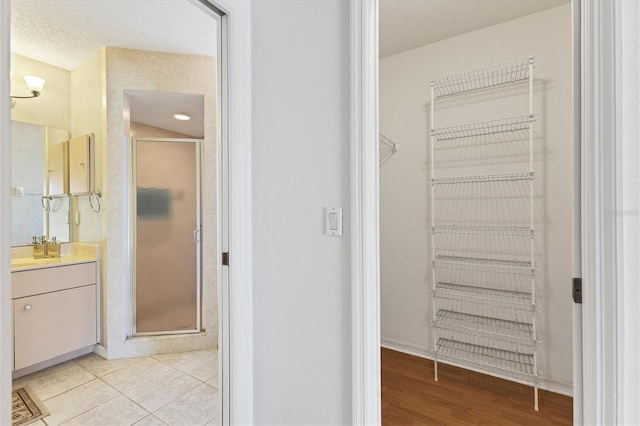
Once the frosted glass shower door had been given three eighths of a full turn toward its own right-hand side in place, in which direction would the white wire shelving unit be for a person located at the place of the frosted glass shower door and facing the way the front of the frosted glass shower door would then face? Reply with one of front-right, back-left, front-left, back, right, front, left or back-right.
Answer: back

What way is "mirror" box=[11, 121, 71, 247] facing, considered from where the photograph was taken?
facing the viewer and to the right of the viewer

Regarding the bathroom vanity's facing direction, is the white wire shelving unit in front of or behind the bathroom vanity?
in front

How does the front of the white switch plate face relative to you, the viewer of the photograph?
facing the viewer

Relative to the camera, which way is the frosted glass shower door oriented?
toward the camera

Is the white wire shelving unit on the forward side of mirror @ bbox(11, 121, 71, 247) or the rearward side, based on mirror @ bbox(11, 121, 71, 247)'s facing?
on the forward side

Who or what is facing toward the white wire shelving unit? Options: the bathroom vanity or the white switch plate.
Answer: the bathroom vanity

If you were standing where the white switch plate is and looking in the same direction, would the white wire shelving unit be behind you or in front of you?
behind

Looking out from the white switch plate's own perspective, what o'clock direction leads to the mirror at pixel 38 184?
The mirror is roughly at 4 o'clock from the white switch plate.

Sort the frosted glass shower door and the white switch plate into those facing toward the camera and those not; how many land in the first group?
2

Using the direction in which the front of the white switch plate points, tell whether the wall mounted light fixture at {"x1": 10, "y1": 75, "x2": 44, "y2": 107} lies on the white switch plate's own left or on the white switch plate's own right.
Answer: on the white switch plate's own right

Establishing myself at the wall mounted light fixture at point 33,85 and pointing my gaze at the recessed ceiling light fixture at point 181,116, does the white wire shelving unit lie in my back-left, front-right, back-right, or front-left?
front-right

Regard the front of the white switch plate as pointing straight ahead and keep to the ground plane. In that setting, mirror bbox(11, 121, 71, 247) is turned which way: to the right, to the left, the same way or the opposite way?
to the left
